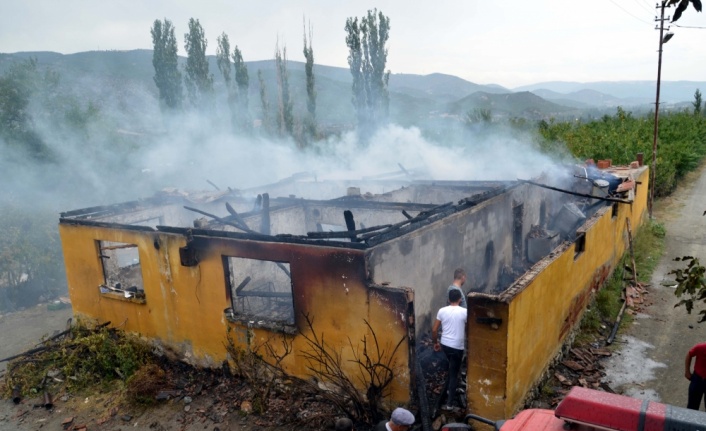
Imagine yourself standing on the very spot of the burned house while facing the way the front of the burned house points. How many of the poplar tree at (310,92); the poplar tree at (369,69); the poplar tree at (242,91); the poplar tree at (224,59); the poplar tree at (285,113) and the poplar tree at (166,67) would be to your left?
0

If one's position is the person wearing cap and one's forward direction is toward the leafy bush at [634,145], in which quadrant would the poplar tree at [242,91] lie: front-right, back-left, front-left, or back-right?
front-left

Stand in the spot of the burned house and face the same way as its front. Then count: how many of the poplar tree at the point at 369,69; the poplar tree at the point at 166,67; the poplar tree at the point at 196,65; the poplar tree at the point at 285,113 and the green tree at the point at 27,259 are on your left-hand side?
0

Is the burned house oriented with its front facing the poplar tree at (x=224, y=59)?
no

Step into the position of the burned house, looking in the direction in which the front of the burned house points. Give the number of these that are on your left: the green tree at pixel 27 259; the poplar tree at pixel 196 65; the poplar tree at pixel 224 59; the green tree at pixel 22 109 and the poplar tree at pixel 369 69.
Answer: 0

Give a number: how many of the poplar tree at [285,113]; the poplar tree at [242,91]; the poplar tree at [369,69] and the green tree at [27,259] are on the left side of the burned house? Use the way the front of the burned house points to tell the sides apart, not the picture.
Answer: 0

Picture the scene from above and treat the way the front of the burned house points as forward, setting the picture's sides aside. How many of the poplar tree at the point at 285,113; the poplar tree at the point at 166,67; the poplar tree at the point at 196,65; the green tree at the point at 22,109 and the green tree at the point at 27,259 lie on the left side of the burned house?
0

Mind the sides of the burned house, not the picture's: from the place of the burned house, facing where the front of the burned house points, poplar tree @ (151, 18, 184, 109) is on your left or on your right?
on your right

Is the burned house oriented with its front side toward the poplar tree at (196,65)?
no

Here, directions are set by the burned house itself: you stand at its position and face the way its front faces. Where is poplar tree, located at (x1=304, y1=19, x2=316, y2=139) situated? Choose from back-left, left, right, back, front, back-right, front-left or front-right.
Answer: back-right

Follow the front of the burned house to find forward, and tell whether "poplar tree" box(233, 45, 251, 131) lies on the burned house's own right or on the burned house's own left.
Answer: on the burned house's own right

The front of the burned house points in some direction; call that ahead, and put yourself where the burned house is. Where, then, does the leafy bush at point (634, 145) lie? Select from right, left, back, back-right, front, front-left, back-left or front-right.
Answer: back

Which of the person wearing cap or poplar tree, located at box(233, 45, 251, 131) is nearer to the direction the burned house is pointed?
the person wearing cap

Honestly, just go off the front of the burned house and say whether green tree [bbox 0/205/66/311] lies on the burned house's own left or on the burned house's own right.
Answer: on the burned house's own right

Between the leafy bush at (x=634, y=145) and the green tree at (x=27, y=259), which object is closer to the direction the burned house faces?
the green tree

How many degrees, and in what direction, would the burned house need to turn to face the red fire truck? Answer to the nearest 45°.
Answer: approximately 45° to its left

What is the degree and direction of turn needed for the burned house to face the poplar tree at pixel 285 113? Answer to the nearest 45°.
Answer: approximately 135° to its right

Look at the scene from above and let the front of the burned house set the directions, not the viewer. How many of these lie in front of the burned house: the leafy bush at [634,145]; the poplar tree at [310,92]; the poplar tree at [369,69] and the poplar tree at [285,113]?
0
